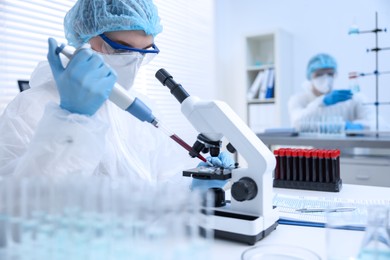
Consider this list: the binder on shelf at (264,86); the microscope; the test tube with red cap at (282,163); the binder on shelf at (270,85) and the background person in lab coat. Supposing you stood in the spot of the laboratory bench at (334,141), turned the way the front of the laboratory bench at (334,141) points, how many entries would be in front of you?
2

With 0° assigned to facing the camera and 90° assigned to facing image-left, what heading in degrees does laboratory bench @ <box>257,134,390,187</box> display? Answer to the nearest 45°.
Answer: approximately 0°

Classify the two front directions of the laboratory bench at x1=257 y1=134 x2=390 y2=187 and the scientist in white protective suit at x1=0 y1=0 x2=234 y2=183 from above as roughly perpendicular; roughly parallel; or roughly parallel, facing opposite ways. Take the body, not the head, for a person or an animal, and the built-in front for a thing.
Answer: roughly perpendicular

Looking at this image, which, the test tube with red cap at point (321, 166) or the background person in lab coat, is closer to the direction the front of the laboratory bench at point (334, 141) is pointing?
the test tube with red cap

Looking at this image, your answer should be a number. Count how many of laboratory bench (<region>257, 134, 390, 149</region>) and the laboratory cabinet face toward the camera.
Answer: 2

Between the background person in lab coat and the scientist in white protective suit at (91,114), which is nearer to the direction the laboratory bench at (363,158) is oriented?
the scientist in white protective suit

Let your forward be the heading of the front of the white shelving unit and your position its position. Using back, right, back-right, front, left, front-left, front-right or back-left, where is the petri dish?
front-left

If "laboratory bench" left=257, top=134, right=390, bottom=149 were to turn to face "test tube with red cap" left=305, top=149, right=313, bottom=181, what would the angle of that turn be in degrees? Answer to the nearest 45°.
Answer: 0° — it already faces it

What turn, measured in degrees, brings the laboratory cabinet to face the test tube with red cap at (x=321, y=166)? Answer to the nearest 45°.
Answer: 0° — it already faces it

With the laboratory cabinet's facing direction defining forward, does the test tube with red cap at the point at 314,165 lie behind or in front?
in front

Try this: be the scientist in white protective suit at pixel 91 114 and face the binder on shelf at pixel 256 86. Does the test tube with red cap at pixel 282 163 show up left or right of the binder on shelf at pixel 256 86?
right
